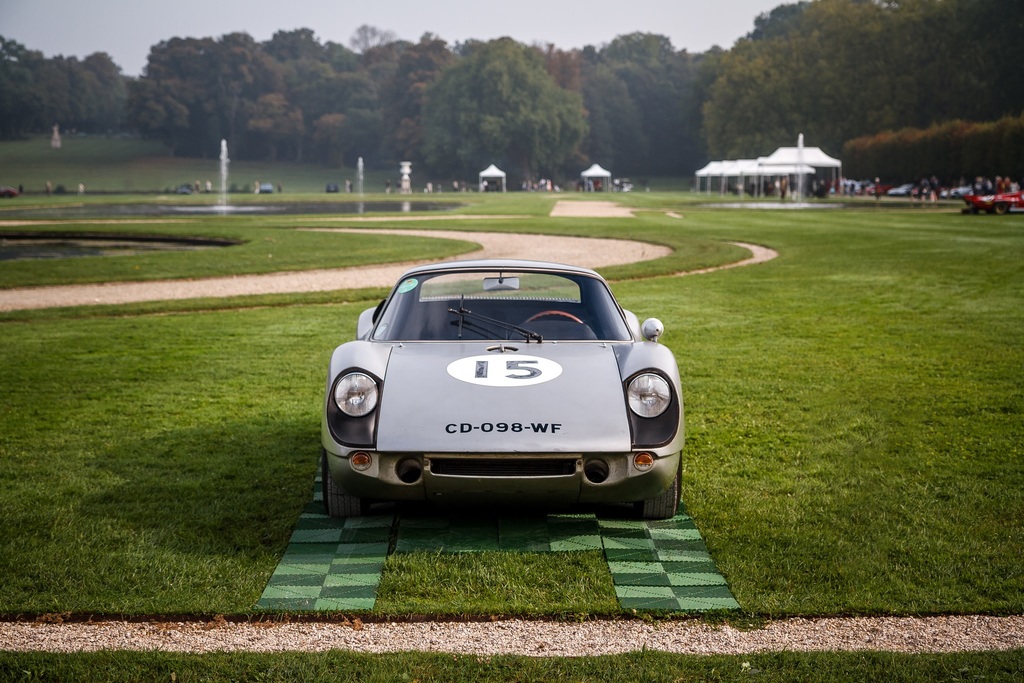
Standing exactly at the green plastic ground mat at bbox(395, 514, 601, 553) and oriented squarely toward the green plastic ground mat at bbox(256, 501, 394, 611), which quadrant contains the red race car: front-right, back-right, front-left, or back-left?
back-right

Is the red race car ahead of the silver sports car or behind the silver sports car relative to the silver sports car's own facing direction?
behind

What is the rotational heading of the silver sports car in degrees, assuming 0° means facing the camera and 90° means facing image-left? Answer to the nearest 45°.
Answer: approximately 0°
